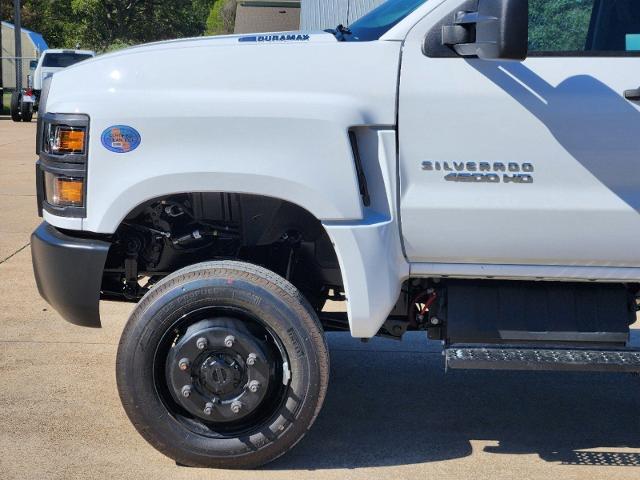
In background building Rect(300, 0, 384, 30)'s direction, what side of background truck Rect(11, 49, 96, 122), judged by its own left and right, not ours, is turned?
right

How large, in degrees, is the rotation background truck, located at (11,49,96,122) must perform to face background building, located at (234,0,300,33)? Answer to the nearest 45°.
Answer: approximately 45° to its right

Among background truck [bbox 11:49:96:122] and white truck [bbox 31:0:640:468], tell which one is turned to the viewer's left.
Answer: the white truck

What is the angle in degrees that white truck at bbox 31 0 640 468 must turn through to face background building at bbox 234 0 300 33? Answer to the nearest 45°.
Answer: approximately 90° to its right

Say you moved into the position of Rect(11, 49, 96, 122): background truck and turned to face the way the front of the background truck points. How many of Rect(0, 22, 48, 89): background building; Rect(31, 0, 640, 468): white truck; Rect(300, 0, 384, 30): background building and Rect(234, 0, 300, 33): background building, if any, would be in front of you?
1

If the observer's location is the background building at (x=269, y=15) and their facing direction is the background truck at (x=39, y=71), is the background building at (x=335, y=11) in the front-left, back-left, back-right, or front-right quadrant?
back-left

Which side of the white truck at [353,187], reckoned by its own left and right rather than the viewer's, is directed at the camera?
left

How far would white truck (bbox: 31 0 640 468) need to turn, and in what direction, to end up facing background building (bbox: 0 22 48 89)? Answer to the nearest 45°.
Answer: approximately 90° to its right

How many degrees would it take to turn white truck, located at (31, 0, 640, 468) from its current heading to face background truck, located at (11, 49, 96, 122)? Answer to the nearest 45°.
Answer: approximately 90° to its right

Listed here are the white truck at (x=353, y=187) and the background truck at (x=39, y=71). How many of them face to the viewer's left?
1
